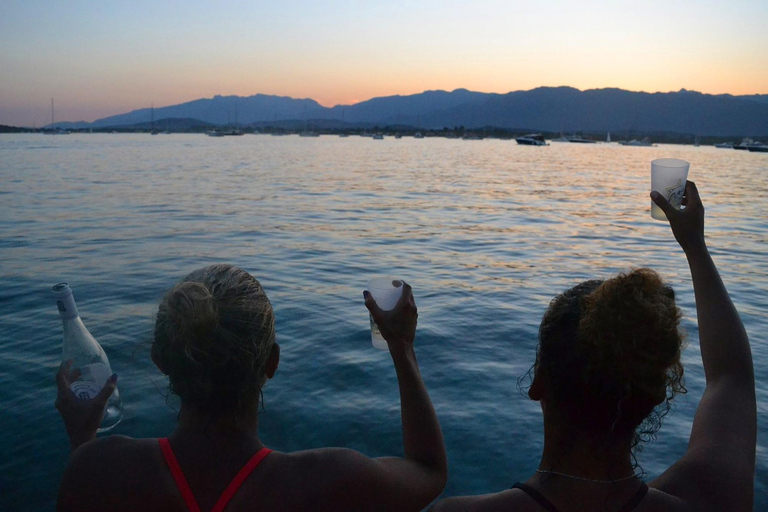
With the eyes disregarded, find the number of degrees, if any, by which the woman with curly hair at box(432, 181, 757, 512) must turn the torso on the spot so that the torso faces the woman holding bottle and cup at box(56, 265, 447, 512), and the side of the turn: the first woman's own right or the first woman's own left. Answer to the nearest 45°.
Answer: approximately 90° to the first woman's own left

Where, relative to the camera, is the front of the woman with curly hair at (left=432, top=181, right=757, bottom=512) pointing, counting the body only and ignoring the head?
away from the camera

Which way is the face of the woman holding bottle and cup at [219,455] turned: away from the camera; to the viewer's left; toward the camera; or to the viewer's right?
away from the camera

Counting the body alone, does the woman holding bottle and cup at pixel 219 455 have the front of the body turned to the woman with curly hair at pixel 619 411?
no

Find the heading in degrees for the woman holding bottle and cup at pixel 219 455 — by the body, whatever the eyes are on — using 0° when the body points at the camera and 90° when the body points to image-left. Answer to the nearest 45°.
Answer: approximately 180°

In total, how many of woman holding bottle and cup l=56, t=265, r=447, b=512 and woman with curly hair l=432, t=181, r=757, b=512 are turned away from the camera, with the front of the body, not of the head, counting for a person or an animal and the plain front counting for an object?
2
